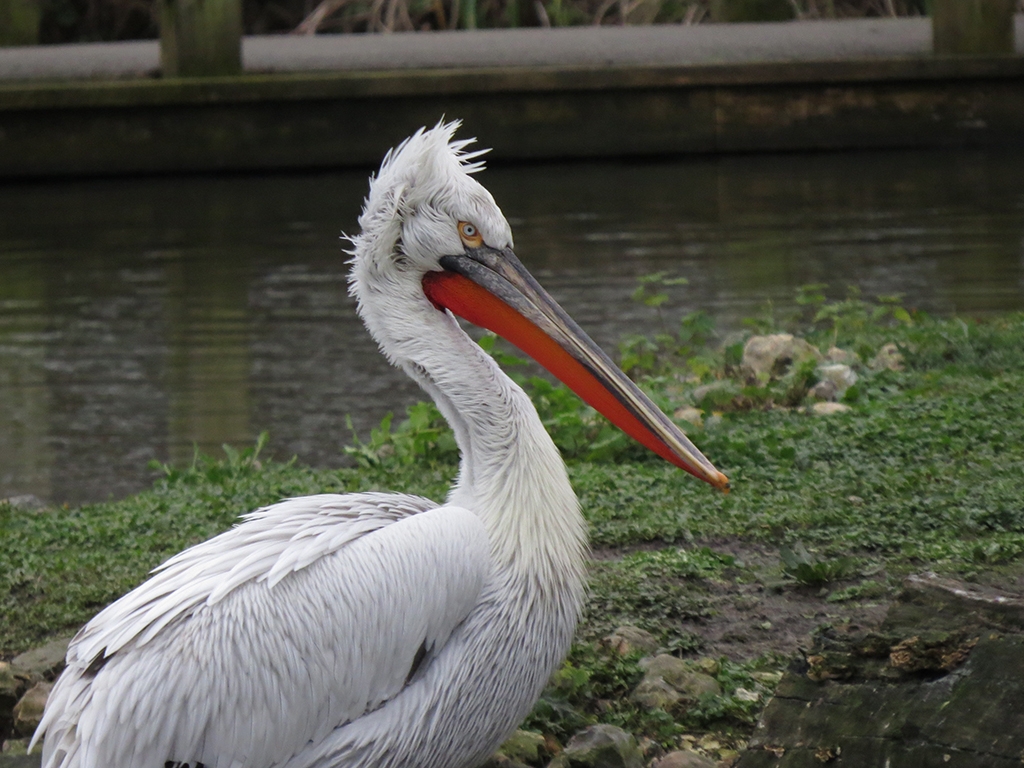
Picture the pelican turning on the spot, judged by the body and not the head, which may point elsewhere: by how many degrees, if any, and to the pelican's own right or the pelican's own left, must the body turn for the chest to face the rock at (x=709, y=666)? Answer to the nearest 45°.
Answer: approximately 45° to the pelican's own left

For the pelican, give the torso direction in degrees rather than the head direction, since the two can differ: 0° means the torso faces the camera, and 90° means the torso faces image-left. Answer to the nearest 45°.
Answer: approximately 270°

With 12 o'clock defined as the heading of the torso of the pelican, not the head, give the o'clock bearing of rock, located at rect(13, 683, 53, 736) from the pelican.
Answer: The rock is roughly at 7 o'clock from the pelican.

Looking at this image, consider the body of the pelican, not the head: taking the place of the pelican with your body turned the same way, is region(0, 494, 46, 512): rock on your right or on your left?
on your left

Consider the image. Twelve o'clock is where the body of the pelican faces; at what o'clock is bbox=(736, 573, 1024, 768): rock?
The rock is roughly at 1 o'clock from the pelican.

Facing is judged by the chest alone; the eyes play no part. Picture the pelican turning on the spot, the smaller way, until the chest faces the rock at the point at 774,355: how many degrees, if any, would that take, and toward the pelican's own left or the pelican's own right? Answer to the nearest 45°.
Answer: approximately 45° to the pelican's own left

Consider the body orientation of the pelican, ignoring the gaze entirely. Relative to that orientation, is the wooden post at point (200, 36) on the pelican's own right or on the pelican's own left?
on the pelican's own left

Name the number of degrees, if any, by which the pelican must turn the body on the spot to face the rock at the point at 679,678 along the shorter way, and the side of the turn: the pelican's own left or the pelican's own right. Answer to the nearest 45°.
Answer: approximately 45° to the pelican's own left

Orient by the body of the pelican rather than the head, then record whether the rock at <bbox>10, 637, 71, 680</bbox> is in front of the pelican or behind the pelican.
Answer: behind
